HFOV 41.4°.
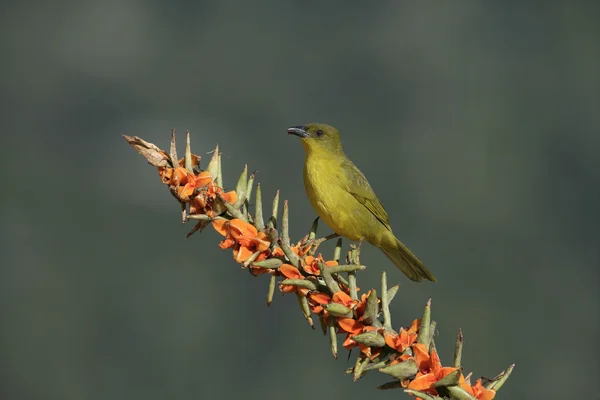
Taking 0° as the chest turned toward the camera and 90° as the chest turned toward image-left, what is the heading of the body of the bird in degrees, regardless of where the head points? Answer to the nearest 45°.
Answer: approximately 90°
